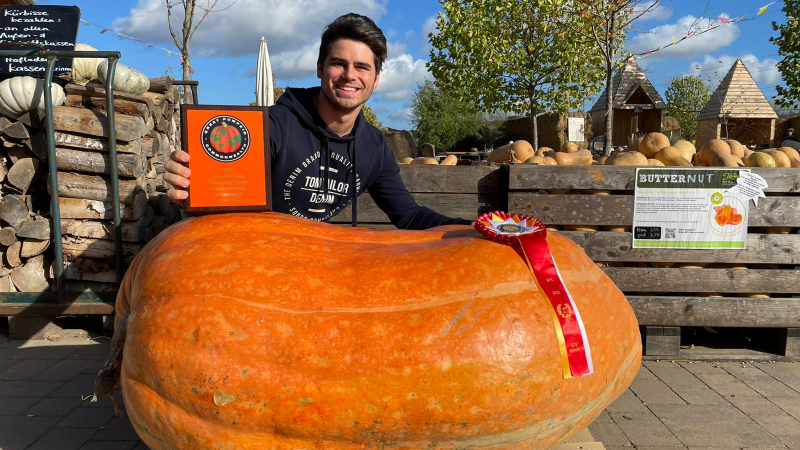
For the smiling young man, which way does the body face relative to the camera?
toward the camera

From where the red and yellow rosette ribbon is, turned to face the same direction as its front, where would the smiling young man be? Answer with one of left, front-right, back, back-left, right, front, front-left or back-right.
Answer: back-right

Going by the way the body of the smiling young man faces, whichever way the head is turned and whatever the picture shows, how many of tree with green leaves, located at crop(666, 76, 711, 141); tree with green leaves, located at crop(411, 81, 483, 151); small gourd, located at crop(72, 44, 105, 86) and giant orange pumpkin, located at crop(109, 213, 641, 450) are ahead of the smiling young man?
1

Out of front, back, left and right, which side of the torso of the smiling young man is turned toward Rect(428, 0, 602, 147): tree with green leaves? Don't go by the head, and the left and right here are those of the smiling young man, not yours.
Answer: back

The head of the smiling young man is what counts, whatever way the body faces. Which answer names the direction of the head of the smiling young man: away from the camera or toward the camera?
toward the camera

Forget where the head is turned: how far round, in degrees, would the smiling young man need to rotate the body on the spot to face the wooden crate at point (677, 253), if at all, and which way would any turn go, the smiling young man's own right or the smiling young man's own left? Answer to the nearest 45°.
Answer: approximately 90° to the smiling young man's own left

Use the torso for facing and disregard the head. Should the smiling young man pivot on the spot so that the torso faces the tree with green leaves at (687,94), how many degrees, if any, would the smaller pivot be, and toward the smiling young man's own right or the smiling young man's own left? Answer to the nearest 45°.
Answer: approximately 135° to the smiling young man's own left

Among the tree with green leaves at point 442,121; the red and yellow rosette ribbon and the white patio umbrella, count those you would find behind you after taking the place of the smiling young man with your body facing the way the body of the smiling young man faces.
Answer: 2

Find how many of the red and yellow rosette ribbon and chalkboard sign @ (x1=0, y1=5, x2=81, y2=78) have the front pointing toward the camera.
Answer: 2

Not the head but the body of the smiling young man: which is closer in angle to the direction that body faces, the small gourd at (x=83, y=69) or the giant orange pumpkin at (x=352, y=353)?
the giant orange pumpkin

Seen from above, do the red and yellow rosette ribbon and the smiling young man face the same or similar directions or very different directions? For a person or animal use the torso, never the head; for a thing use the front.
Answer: same or similar directions

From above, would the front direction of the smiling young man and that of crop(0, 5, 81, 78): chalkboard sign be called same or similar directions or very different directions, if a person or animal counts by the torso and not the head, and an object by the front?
same or similar directions

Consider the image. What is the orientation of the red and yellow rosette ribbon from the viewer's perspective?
toward the camera

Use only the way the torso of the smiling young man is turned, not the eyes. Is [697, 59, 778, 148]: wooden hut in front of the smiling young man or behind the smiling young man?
behind

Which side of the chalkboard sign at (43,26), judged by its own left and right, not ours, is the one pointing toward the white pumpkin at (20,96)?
front
